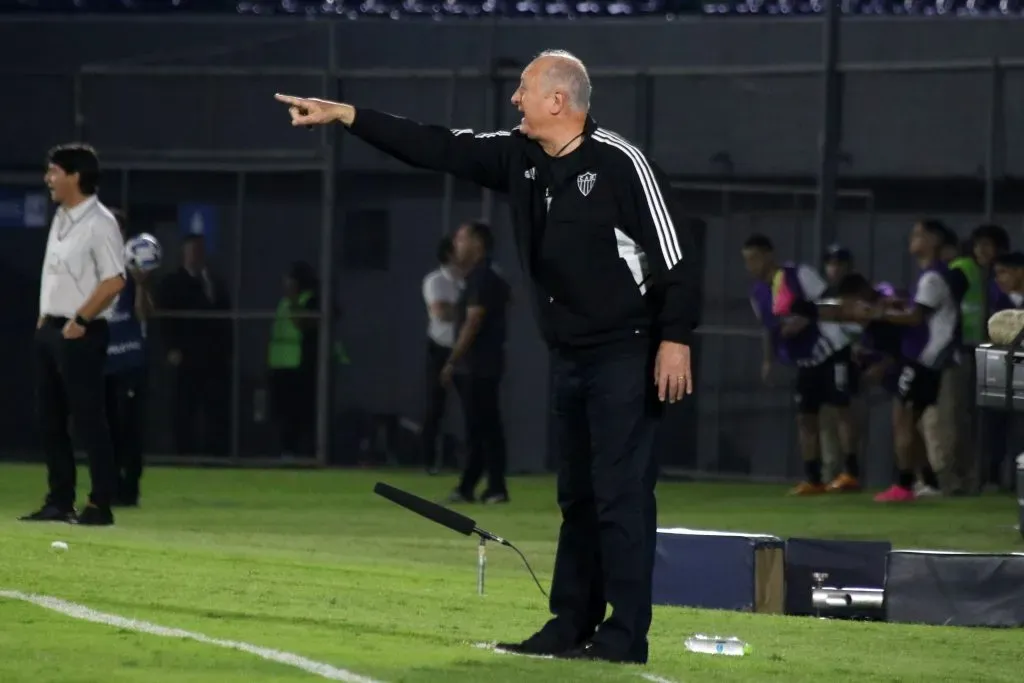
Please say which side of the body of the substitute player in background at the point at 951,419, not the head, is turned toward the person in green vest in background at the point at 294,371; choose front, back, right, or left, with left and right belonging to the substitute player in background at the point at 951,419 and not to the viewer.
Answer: front

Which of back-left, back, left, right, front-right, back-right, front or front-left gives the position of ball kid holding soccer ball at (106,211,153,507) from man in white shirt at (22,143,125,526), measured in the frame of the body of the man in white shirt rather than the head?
back-right

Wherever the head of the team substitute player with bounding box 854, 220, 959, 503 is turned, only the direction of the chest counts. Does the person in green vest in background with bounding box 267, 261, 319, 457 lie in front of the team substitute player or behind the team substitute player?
in front

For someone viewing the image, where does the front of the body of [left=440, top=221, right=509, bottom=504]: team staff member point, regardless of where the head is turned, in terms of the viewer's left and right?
facing to the left of the viewer

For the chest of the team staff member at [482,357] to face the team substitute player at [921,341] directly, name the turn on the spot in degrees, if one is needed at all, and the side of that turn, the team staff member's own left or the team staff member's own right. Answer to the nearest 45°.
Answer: approximately 180°

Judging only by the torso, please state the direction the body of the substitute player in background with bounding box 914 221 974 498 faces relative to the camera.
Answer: to the viewer's left

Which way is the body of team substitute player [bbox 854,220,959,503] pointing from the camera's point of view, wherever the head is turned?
to the viewer's left

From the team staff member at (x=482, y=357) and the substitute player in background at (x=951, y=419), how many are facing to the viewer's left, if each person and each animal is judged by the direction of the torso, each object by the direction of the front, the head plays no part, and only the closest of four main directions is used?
2
